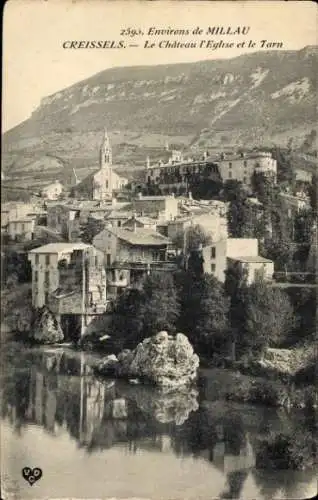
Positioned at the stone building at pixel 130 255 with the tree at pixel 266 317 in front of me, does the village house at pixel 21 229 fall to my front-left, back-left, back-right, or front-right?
back-right
